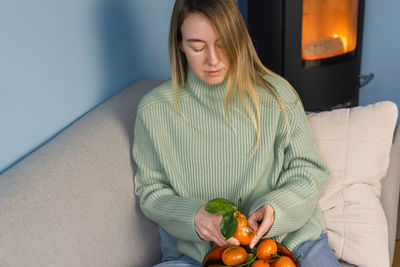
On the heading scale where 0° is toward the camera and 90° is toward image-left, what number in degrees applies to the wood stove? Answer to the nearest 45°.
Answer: approximately 315°

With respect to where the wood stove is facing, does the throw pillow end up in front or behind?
in front

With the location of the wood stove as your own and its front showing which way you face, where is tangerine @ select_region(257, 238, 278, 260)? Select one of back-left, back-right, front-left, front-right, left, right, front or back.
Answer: front-right

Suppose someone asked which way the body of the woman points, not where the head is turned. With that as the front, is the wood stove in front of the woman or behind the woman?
behind

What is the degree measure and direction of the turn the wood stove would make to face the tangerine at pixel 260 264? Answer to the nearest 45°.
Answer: approximately 45° to its right

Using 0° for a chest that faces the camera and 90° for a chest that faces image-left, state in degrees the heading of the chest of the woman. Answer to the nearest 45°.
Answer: approximately 0°
